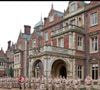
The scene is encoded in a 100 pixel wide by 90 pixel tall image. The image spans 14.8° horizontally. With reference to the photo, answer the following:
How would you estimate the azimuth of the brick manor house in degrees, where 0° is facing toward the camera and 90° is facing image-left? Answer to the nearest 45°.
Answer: approximately 45°
